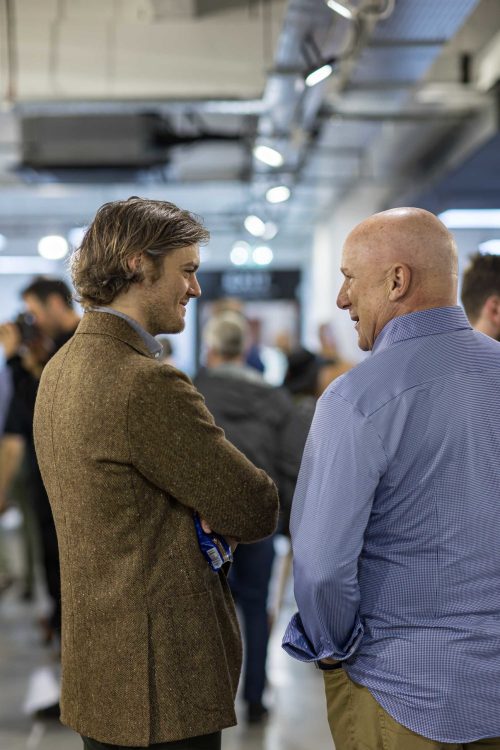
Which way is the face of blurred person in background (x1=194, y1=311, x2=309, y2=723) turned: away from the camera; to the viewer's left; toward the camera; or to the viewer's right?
away from the camera

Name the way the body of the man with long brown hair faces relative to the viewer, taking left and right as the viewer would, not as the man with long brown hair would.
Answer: facing away from the viewer and to the right of the viewer

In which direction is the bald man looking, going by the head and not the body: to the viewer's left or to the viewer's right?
to the viewer's left

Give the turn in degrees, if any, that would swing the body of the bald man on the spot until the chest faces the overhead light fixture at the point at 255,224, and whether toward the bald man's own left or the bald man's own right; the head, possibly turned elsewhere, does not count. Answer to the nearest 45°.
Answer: approximately 45° to the bald man's own right

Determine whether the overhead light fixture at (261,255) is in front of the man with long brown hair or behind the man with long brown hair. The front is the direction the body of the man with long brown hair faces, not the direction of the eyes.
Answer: in front

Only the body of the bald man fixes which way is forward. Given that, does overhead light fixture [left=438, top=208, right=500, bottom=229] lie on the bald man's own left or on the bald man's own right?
on the bald man's own right

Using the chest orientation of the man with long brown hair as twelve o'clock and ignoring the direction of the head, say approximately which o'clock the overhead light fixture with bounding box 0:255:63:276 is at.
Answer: The overhead light fixture is roughly at 10 o'clock from the man with long brown hair.

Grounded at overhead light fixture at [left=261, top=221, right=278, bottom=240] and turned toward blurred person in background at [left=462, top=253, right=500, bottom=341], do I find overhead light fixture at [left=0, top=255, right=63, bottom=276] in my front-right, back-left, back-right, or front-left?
back-right

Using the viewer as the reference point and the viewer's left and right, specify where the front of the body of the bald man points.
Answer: facing away from the viewer and to the left of the viewer
